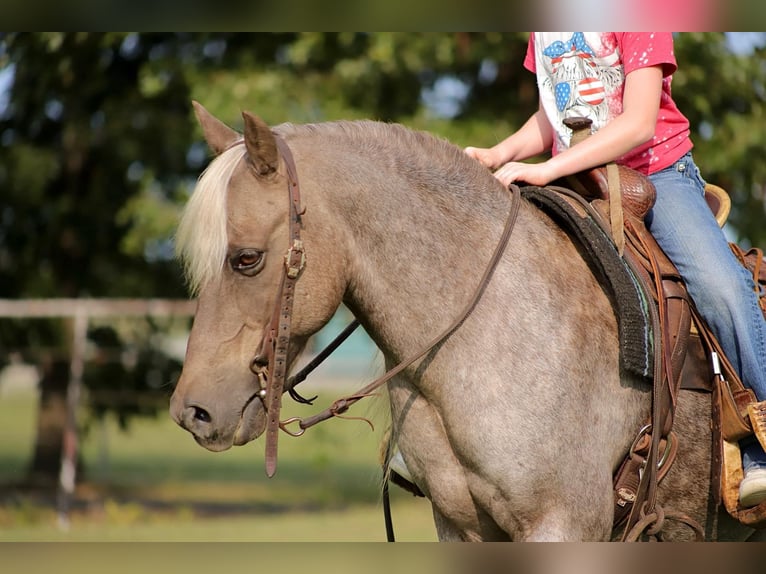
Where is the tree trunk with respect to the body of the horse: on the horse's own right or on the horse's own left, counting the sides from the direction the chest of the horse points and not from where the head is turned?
on the horse's own right

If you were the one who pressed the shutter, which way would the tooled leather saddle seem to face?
facing the viewer and to the left of the viewer

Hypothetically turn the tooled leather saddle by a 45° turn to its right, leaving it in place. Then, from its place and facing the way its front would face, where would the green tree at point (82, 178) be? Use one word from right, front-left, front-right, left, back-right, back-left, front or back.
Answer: front-right

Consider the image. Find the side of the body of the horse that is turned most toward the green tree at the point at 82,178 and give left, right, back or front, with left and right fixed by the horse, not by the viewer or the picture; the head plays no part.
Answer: right

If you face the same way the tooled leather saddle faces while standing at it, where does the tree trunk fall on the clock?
The tree trunk is roughly at 3 o'clock from the tooled leather saddle.
